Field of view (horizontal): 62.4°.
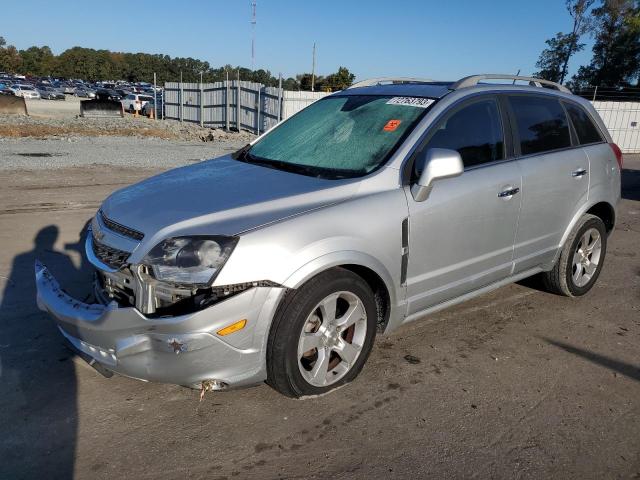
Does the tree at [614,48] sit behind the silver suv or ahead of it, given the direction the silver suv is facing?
behind

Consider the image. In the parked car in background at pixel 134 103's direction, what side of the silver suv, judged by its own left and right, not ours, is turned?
right

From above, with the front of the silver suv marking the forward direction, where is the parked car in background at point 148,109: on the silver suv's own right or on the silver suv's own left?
on the silver suv's own right

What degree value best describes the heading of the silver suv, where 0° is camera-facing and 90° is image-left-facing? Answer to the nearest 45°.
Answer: approximately 45°
